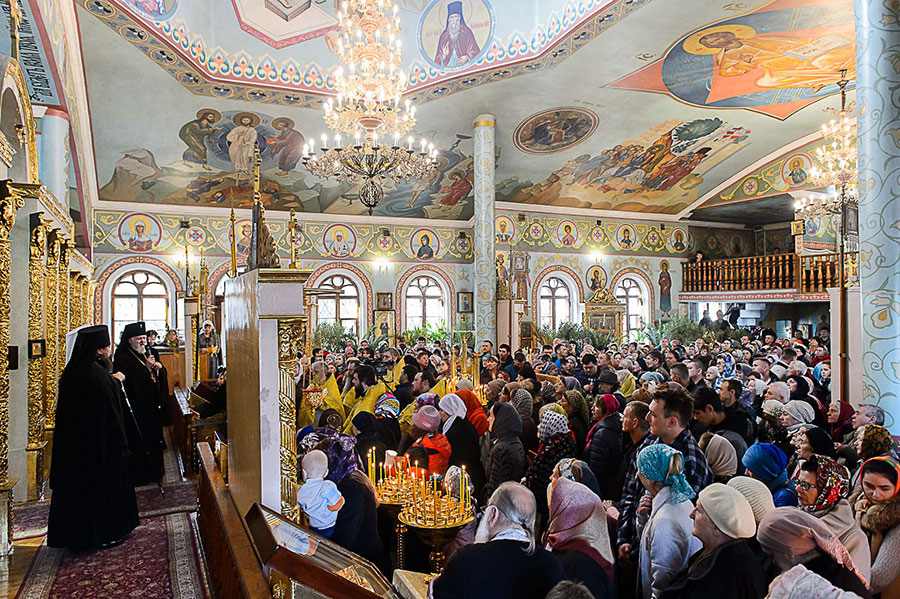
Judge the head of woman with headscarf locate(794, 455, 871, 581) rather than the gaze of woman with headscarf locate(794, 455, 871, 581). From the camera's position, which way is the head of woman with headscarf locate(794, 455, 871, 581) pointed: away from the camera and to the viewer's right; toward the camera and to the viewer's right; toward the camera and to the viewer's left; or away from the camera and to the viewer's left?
toward the camera and to the viewer's left

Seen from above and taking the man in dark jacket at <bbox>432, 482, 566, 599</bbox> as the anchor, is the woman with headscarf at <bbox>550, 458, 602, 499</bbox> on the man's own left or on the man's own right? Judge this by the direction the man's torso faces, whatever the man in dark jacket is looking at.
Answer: on the man's own right

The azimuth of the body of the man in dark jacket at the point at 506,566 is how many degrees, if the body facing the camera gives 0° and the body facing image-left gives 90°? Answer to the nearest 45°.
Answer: approximately 135°

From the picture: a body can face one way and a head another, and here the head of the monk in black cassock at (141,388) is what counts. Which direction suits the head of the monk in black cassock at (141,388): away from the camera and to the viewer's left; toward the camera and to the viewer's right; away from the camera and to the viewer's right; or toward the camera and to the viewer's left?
toward the camera and to the viewer's right

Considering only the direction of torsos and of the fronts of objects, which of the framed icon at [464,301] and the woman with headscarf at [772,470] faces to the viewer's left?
the woman with headscarf

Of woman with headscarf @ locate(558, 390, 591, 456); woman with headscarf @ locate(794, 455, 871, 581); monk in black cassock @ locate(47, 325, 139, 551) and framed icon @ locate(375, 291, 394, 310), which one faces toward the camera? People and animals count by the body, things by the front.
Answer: the framed icon

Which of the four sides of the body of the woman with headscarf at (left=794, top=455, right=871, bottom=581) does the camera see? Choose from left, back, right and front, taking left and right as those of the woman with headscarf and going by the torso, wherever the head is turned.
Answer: left

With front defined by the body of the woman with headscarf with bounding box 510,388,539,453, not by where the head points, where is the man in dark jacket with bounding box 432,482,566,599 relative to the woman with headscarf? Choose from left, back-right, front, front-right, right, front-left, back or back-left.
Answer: back-left

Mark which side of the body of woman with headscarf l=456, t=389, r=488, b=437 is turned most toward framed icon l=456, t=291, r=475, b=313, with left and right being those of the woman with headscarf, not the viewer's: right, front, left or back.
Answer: right

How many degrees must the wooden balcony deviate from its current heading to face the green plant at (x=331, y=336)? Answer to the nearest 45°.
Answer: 0° — it already faces it

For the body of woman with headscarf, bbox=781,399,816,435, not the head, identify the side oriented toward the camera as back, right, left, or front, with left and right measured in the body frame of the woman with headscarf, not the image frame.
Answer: left

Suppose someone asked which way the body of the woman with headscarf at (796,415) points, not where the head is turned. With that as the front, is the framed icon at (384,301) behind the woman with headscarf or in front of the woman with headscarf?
in front

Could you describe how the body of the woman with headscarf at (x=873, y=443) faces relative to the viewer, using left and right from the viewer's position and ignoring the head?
facing to the left of the viewer

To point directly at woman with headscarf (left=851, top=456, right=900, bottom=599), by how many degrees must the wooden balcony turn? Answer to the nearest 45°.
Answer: approximately 45° to its left

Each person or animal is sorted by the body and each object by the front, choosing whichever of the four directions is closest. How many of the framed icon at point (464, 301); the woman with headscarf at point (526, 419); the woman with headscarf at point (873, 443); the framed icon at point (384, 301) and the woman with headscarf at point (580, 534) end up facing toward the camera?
2

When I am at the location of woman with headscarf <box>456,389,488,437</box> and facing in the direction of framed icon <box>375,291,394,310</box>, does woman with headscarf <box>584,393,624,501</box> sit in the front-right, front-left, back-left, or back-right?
back-right
